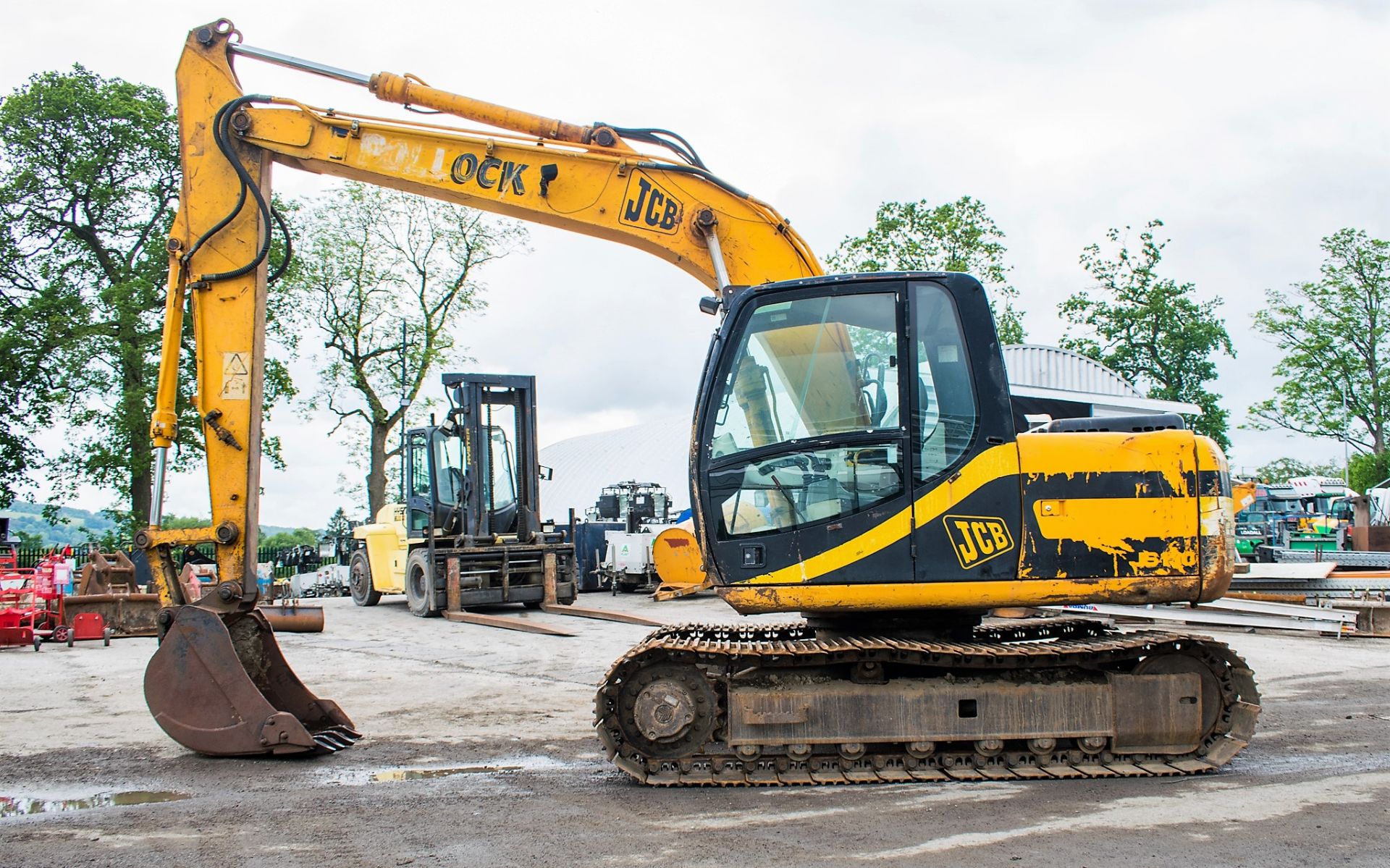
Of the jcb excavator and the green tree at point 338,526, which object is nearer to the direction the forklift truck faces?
the jcb excavator

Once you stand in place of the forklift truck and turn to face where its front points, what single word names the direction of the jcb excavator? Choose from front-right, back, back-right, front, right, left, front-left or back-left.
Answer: front-right

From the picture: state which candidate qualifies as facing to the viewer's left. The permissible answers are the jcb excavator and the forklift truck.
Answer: the jcb excavator

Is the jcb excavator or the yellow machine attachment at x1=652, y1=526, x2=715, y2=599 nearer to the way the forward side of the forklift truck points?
the jcb excavator

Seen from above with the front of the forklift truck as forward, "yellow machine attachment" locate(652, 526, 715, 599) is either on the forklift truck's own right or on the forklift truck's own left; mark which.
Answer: on the forklift truck's own left

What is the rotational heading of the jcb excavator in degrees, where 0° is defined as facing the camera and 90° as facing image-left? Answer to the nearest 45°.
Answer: approximately 90°

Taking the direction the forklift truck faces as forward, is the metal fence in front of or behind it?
behind

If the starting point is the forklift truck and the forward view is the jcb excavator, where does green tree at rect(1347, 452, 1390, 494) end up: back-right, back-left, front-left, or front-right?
back-left

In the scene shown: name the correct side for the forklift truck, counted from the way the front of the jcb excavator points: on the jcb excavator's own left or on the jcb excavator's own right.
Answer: on the jcb excavator's own right

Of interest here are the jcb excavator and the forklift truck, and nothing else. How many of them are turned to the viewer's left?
1

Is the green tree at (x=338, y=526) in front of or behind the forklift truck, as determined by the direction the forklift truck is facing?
behind

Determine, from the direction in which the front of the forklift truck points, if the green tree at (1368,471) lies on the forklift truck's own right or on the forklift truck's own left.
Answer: on the forklift truck's own left

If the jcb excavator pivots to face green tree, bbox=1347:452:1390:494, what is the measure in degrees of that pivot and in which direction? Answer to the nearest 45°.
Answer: approximately 135° to its right
